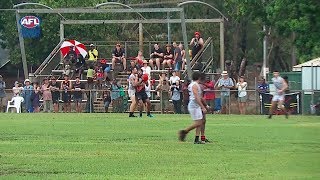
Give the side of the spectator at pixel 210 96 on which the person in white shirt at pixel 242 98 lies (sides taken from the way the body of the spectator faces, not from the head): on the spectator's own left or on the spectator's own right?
on the spectator's own left

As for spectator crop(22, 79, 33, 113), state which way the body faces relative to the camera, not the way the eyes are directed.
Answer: toward the camera

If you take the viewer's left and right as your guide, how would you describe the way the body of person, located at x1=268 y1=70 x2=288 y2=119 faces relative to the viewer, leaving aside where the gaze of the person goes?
facing the viewer and to the left of the viewer

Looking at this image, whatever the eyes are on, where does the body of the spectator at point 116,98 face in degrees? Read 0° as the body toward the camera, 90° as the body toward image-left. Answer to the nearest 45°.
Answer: approximately 0°

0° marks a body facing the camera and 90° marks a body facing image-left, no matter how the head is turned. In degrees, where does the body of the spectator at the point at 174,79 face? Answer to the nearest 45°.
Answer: approximately 0°

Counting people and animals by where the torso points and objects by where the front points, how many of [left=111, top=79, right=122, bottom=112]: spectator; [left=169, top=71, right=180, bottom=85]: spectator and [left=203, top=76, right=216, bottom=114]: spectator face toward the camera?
3

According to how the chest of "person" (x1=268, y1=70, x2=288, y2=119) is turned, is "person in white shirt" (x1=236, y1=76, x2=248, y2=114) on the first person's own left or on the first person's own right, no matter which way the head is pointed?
on the first person's own right

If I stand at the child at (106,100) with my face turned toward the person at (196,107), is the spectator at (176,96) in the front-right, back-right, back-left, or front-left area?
front-left

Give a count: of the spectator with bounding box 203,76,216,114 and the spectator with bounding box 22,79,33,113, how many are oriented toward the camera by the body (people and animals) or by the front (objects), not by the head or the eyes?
2

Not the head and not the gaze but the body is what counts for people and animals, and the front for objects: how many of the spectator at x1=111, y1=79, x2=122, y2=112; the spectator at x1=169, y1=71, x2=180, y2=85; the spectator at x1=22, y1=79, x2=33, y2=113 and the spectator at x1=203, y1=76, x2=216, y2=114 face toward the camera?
4
